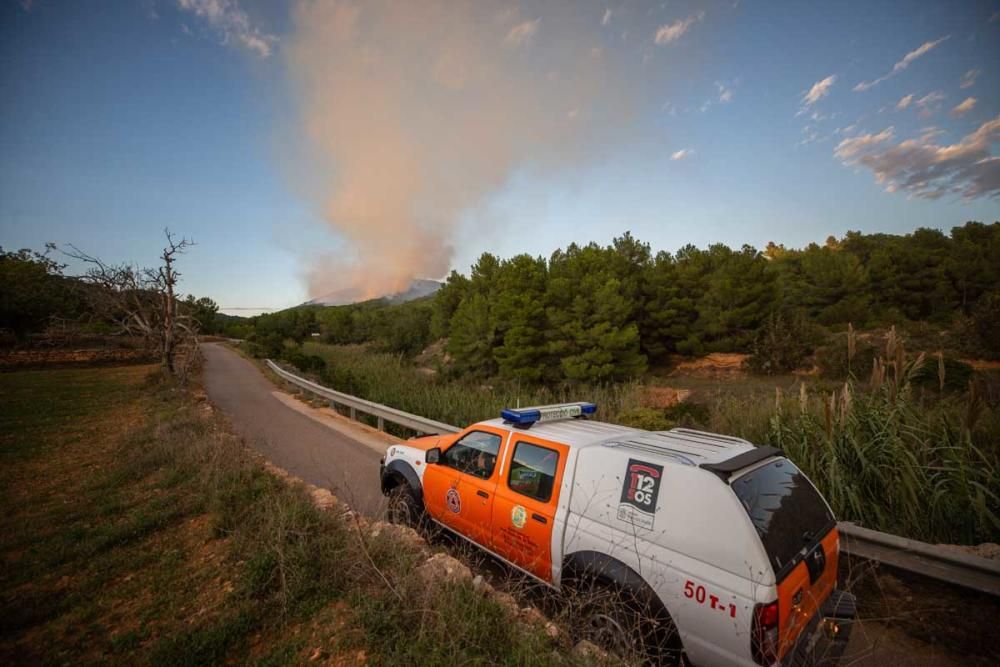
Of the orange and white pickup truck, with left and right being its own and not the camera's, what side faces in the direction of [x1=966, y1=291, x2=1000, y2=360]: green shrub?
right

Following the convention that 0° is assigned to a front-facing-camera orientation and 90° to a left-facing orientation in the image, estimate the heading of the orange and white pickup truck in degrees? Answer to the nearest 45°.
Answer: approximately 135°

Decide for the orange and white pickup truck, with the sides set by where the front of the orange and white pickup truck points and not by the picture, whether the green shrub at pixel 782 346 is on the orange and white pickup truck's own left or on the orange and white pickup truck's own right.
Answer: on the orange and white pickup truck's own right

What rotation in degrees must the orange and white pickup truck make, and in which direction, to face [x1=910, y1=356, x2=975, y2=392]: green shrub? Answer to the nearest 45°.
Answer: approximately 90° to its right

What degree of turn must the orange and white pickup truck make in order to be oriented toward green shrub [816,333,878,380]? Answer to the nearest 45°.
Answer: approximately 90° to its right

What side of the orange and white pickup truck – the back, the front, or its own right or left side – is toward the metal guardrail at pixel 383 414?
front

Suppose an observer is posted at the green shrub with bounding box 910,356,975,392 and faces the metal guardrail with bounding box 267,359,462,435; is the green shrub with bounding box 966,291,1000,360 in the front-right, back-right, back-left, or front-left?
back-right
